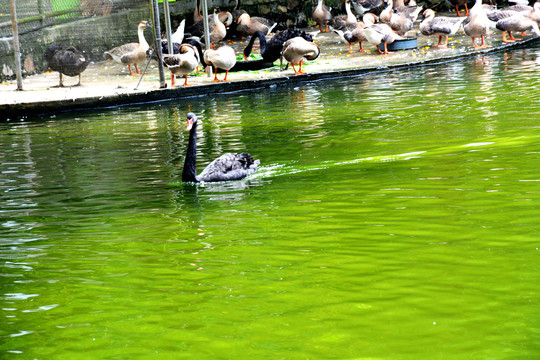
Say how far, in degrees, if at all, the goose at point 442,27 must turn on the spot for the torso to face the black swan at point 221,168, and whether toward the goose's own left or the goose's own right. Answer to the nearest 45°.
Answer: approximately 90° to the goose's own left

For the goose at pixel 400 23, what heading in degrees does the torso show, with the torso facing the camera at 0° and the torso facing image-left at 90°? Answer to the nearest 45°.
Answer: approximately 90°

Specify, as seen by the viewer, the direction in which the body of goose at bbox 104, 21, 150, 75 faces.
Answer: to the viewer's right

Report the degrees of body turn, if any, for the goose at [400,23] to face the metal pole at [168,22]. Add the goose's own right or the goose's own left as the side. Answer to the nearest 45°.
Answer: approximately 45° to the goose's own left

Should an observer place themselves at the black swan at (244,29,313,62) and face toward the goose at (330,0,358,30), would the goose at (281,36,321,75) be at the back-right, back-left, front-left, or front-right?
back-right

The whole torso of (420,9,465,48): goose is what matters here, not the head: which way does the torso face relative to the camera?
to the viewer's left

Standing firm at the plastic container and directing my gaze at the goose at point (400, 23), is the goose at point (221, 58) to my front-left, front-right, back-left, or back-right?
back-left
